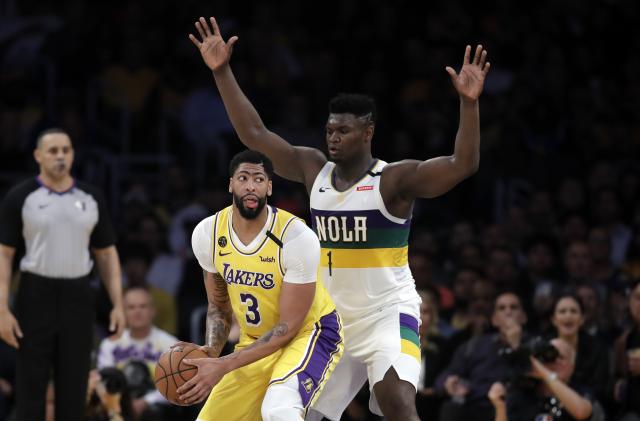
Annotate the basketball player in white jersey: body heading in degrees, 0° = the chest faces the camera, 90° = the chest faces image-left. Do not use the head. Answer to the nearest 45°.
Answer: approximately 45°

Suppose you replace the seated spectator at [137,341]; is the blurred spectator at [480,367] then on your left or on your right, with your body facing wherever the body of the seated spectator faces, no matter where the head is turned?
on your left

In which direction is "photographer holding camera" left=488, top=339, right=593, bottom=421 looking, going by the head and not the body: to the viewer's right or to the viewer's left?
to the viewer's left

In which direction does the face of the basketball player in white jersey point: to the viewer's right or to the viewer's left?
to the viewer's left

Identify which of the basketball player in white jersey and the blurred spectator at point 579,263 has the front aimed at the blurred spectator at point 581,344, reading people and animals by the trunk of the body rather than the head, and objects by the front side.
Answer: the blurred spectator at point 579,263

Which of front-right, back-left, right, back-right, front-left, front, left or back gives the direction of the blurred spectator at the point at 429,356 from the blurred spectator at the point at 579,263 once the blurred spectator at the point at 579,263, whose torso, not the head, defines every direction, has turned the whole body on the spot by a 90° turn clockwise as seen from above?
front-left

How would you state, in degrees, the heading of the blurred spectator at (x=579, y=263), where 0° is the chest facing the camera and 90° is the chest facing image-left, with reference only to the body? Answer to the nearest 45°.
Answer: approximately 0°

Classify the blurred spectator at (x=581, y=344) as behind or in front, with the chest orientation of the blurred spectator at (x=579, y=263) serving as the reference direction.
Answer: in front
